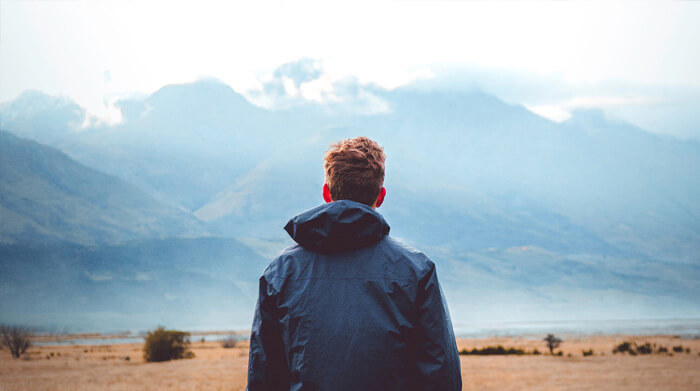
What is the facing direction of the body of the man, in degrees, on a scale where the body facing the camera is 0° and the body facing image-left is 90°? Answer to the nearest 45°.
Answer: approximately 180°

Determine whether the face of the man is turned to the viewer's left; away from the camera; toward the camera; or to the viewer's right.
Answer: away from the camera

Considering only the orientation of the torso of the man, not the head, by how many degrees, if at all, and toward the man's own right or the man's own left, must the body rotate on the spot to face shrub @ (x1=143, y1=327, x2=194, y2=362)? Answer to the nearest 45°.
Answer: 0° — they already face it
